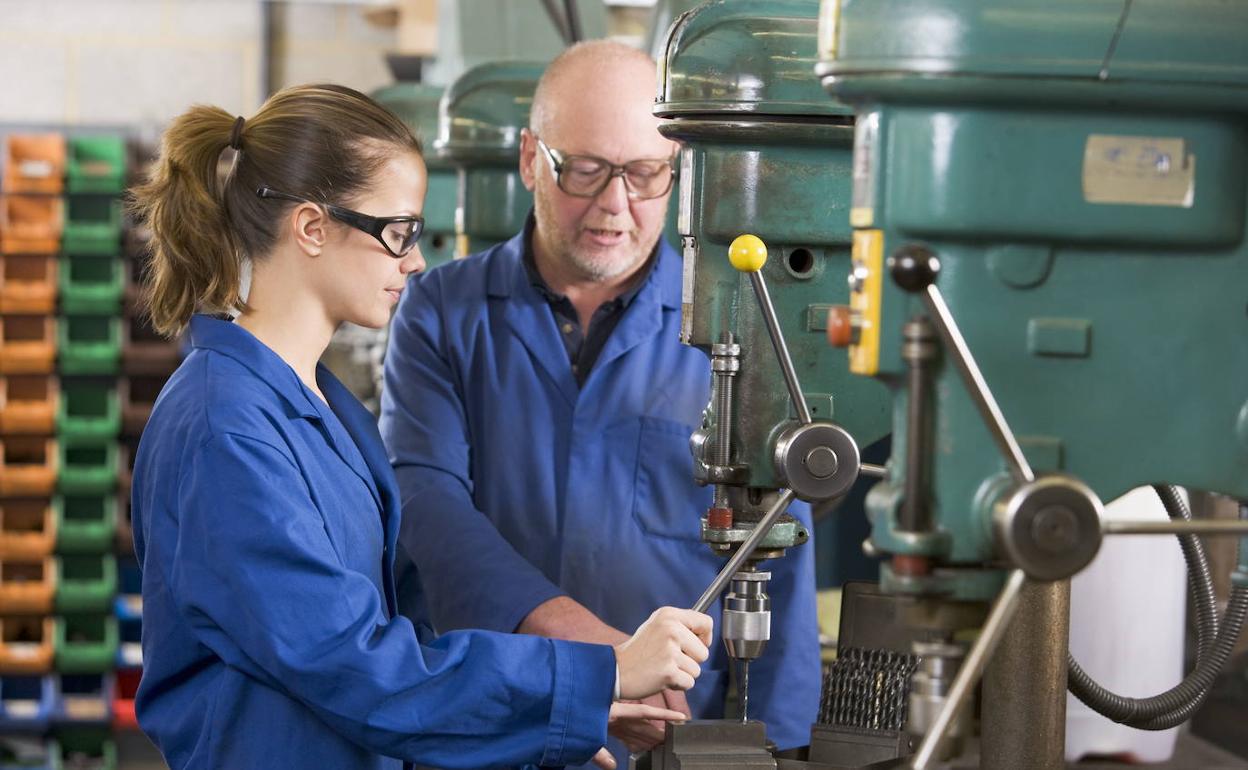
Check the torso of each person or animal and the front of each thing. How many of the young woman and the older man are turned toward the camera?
1

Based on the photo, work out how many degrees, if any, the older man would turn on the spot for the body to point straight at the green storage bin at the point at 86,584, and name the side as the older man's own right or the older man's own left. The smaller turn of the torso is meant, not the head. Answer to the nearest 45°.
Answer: approximately 135° to the older man's own right

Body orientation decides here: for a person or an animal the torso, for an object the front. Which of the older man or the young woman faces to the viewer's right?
the young woman

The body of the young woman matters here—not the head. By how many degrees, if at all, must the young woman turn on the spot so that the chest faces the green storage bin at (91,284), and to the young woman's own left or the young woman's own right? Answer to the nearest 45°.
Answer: approximately 90° to the young woman's own left

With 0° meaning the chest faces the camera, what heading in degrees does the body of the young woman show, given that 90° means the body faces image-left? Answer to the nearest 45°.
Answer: approximately 270°

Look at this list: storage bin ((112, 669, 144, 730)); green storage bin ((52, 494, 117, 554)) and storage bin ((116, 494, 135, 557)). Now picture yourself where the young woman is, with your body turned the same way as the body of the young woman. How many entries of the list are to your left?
3

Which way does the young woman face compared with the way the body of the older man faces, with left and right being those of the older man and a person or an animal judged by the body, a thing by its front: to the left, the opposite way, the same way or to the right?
to the left

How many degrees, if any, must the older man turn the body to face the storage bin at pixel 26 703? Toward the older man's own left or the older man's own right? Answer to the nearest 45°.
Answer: approximately 135° to the older man's own right

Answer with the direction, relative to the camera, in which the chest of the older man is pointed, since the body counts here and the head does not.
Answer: toward the camera

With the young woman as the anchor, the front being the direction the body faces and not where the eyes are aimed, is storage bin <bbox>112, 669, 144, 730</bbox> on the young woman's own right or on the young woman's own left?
on the young woman's own left

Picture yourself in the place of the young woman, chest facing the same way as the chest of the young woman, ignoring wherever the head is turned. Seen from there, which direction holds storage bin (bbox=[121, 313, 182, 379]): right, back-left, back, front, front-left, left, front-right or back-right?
left

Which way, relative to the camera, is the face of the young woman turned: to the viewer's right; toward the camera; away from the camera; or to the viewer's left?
to the viewer's right
